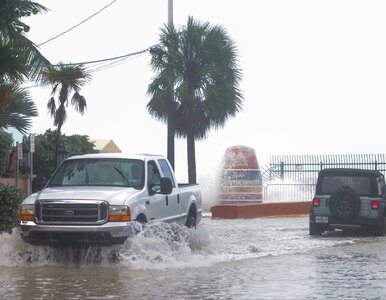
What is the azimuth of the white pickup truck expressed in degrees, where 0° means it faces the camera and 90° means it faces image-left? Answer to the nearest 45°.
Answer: approximately 45°

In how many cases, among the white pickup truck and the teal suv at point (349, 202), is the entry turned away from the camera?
1

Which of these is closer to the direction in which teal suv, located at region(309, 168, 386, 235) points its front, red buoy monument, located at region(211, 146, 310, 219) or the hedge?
the red buoy monument

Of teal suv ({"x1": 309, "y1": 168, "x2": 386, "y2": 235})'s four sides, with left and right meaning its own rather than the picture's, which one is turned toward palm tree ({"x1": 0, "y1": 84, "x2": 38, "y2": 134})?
left

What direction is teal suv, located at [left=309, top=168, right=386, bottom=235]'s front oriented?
away from the camera

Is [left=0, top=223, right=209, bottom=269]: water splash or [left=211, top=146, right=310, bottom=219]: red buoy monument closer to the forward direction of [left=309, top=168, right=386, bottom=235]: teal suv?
the red buoy monument

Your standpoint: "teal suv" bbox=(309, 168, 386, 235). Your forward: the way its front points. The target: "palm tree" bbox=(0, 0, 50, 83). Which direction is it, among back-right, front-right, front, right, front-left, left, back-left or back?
back-left

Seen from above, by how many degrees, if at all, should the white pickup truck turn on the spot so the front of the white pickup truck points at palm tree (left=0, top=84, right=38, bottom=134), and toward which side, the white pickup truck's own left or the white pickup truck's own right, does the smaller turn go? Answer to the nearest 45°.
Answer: approximately 135° to the white pickup truck's own right

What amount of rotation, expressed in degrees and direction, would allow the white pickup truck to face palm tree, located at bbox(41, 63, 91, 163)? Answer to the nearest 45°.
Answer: approximately 135° to its right

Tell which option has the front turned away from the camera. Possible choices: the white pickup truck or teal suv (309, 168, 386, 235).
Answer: the teal suv
